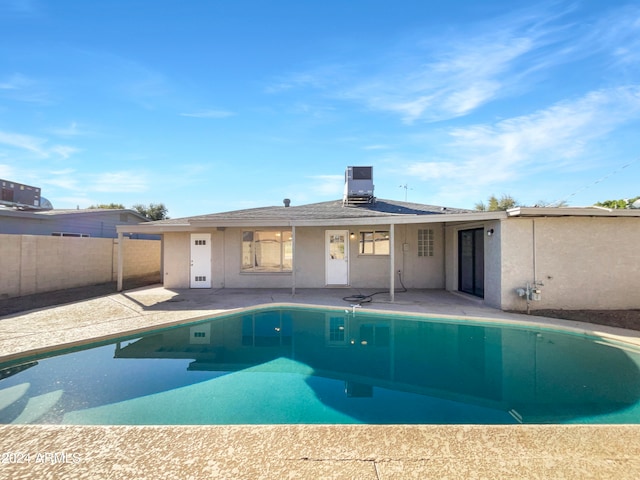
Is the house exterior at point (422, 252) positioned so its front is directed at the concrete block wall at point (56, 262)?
no
